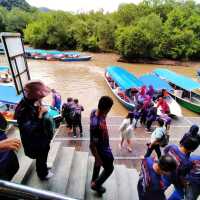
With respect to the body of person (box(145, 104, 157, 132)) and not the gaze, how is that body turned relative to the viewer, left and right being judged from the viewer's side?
facing away from the viewer and to the right of the viewer

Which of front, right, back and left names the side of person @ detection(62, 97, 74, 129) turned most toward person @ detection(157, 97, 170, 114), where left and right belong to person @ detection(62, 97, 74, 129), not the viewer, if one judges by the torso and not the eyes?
right

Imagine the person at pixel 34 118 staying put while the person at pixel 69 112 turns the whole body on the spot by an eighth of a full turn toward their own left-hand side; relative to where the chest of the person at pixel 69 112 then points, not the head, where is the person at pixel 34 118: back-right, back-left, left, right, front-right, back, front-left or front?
back-left

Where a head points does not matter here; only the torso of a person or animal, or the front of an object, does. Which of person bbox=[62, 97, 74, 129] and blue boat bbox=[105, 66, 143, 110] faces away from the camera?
the person

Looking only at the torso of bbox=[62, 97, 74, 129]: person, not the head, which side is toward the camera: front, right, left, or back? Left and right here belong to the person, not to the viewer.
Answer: back
